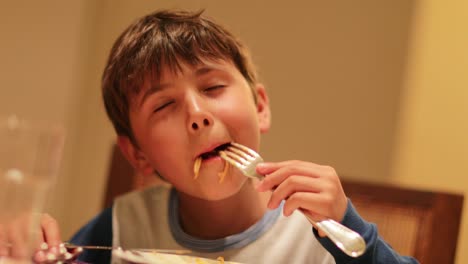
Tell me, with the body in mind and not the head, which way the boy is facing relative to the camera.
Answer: toward the camera
